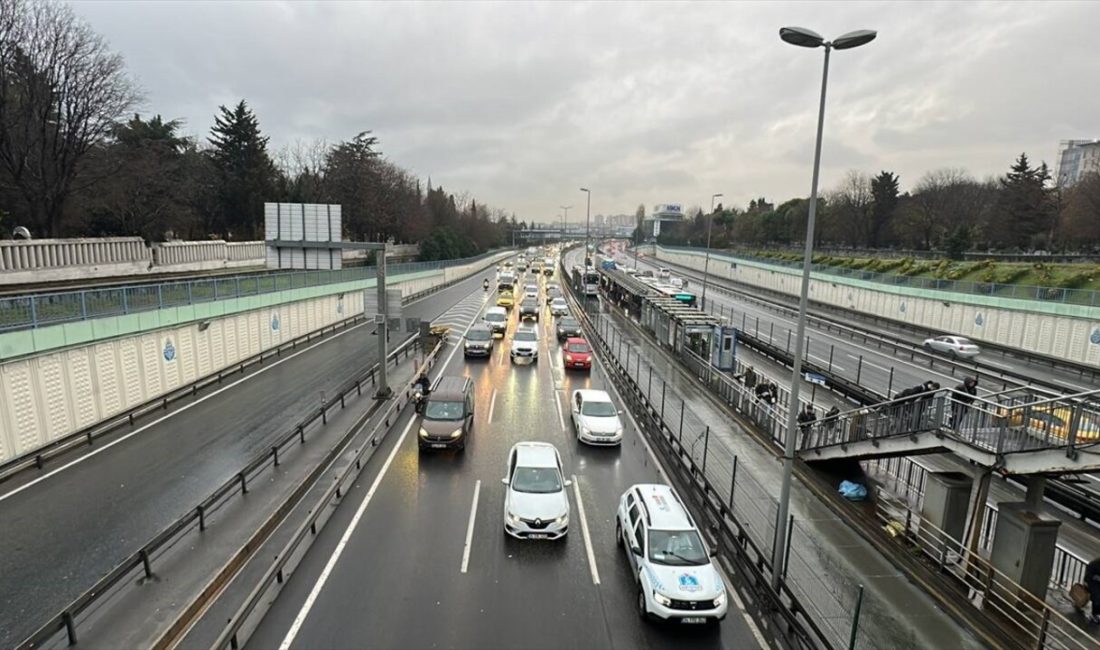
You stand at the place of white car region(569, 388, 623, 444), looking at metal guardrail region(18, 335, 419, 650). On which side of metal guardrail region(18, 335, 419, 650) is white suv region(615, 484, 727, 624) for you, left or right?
left

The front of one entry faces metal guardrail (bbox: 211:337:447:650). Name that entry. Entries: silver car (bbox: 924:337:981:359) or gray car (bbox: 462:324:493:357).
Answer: the gray car

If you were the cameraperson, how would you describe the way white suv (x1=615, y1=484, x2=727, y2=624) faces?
facing the viewer

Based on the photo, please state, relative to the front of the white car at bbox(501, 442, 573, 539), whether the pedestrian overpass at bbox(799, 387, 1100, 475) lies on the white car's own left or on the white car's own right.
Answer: on the white car's own left

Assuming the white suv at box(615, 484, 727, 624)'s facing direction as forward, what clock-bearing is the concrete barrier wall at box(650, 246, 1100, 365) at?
The concrete barrier wall is roughly at 7 o'clock from the white suv.

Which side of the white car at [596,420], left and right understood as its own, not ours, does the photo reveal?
front

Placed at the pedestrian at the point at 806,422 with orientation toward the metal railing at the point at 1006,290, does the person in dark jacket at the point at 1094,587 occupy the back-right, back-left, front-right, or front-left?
back-right

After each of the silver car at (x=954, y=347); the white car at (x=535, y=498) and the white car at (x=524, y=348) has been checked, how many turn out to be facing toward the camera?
2

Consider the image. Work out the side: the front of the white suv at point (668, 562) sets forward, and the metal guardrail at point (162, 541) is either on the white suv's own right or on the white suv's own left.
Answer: on the white suv's own right

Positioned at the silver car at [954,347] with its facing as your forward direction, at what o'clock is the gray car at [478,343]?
The gray car is roughly at 9 o'clock from the silver car.

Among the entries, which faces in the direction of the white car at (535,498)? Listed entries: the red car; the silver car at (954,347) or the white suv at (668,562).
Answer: the red car

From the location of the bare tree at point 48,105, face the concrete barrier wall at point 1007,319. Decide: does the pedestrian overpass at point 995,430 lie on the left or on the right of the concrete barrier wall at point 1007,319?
right

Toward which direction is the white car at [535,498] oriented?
toward the camera

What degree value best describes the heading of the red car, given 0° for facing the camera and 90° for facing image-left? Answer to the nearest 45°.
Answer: approximately 0°

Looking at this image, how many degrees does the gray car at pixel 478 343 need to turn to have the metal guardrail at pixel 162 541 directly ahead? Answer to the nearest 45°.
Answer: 0° — it already faces it
